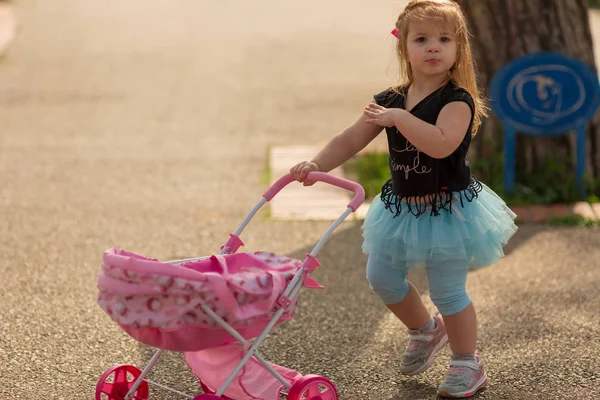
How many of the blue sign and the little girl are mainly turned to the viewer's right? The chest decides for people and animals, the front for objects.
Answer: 0

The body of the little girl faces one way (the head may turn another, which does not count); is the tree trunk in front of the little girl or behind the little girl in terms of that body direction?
behind

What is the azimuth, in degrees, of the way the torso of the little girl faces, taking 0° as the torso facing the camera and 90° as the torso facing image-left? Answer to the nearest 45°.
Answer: approximately 45°

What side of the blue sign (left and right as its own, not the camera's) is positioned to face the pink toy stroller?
front

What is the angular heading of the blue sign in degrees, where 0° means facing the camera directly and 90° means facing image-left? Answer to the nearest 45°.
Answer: approximately 0°

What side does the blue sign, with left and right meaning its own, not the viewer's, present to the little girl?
front
